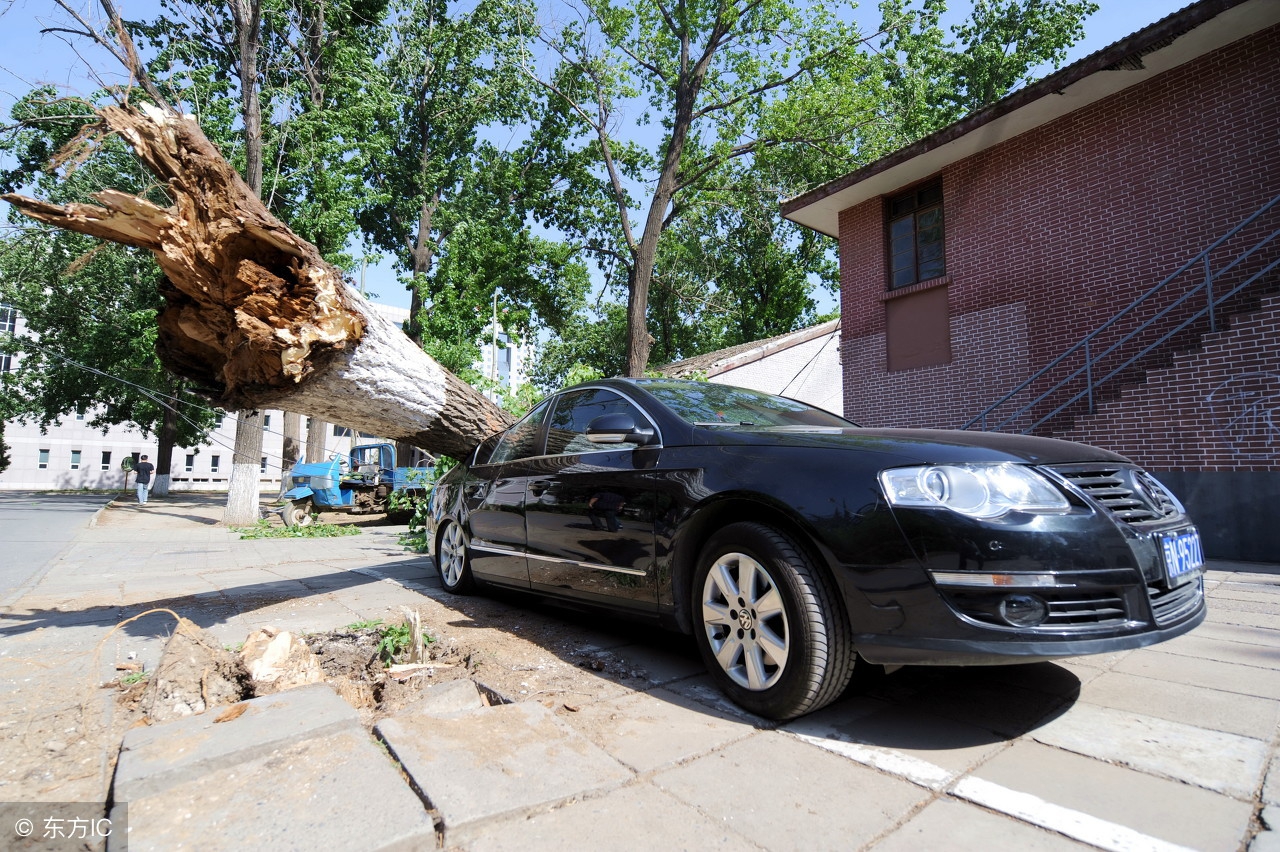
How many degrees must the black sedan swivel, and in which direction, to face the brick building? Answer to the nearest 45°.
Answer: approximately 90° to its left

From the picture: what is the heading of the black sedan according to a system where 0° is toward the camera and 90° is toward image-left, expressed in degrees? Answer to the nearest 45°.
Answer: approximately 315°

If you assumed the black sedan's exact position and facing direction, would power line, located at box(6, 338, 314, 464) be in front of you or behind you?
behind

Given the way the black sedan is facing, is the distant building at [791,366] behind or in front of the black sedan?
behind

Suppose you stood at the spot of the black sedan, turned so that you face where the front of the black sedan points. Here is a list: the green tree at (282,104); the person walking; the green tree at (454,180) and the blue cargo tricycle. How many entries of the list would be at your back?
4

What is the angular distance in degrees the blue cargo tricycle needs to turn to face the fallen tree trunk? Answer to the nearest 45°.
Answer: approximately 45° to its left

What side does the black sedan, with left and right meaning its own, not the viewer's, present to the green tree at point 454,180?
back

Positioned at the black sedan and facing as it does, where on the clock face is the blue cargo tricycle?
The blue cargo tricycle is roughly at 6 o'clock from the black sedan.

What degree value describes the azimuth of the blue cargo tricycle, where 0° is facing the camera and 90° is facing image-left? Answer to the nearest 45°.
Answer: approximately 45°
